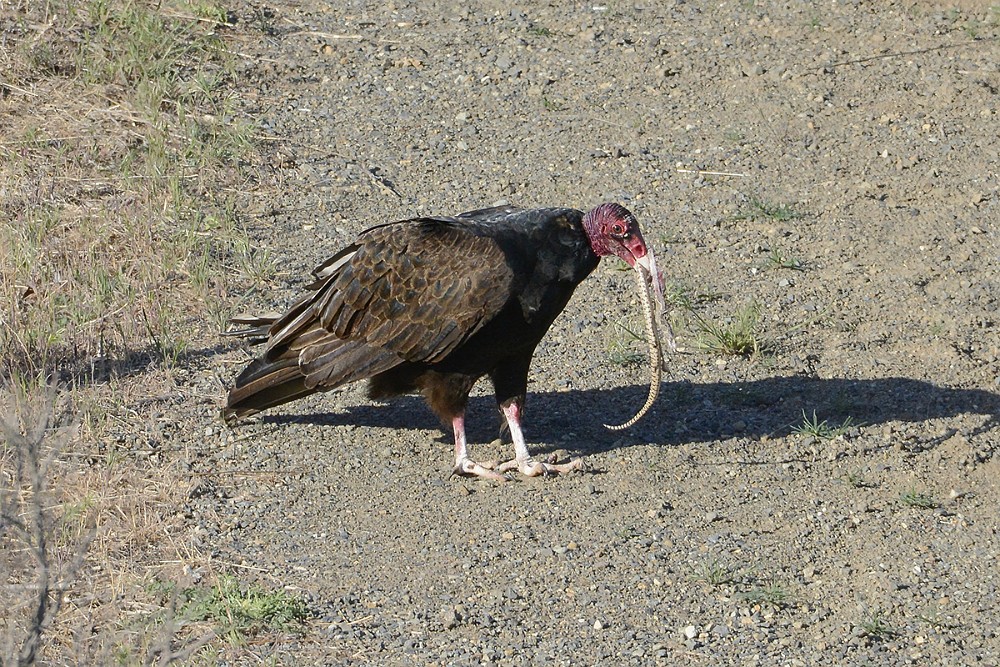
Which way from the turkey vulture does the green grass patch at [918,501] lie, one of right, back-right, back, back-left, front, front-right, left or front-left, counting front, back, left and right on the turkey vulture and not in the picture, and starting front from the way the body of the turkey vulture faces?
front

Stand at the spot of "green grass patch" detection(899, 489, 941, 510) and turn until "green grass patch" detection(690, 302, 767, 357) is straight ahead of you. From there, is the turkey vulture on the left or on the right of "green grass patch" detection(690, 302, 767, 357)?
left

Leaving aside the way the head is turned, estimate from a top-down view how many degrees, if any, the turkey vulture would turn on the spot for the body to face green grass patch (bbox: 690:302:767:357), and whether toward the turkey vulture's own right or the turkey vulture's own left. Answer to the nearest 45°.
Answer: approximately 45° to the turkey vulture's own left

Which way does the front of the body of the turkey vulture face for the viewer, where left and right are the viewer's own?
facing to the right of the viewer

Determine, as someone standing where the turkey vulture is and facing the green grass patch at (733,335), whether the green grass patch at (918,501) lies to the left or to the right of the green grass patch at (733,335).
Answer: right
